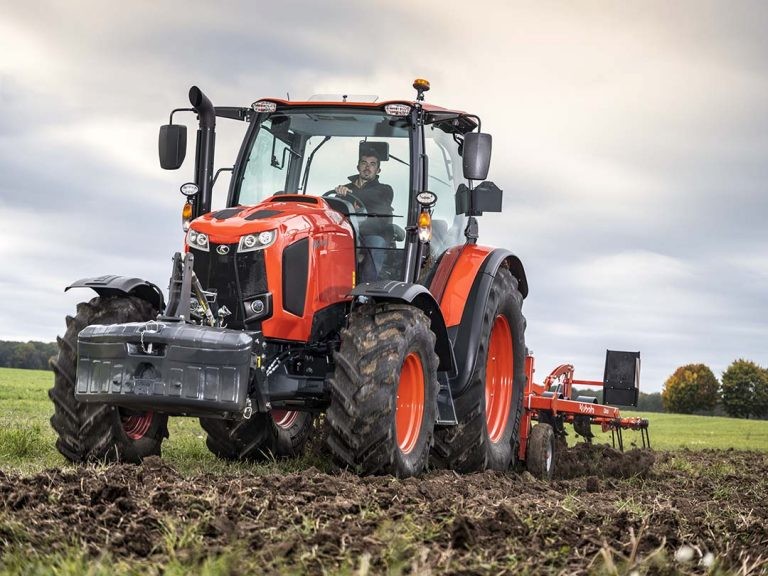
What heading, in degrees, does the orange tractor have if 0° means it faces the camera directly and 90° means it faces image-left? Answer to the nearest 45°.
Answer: approximately 45°

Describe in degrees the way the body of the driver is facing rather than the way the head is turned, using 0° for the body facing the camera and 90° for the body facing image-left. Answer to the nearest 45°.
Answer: approximately 45°

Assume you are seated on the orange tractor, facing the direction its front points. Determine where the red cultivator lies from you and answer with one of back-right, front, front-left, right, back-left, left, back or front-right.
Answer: back

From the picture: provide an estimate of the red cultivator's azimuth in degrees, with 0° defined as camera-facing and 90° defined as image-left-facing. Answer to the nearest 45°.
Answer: approximately 45°

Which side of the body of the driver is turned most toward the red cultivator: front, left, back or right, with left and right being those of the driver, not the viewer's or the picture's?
back
